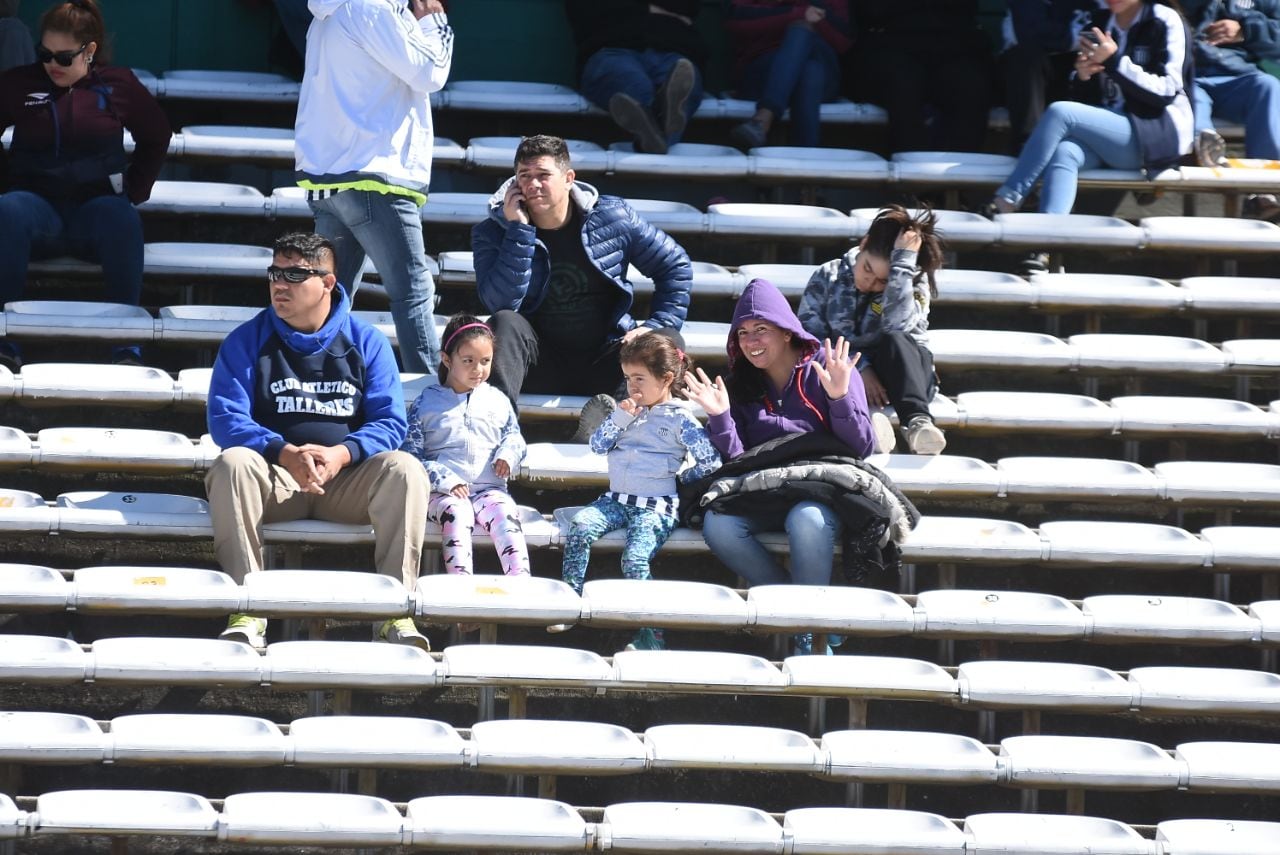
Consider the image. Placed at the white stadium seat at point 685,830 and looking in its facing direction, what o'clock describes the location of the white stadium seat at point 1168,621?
the white stadium seat at point 1168,621 is roughly at 8 o'clock from the white stadium seat at point 685,830.

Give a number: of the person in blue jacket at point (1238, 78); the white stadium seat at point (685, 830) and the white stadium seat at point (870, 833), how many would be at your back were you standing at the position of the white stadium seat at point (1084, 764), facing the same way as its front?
1

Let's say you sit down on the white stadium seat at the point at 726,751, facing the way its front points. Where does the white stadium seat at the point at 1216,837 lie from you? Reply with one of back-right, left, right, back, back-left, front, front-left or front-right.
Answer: left

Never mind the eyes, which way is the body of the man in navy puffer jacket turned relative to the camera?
toward the camera

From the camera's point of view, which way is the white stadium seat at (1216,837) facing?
toward the camera

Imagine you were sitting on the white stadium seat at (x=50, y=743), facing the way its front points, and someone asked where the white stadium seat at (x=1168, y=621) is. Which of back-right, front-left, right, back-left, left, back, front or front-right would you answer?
left

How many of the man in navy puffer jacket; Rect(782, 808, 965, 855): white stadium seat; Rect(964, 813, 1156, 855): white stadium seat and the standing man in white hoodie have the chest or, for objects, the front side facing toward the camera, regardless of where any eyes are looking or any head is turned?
3

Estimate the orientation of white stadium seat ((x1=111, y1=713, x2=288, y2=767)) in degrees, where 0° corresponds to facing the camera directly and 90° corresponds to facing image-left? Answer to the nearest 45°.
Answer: approximately 0°

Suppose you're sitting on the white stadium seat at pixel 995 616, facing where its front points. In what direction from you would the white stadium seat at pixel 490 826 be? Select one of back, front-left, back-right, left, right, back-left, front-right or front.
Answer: front-right

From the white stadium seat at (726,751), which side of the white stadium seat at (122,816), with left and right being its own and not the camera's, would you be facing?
left

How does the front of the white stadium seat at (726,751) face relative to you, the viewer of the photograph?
facing the viewer

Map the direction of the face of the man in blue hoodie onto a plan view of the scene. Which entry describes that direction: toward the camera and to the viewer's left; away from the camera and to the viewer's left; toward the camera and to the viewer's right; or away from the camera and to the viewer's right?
toward the camera and to the viewer's left

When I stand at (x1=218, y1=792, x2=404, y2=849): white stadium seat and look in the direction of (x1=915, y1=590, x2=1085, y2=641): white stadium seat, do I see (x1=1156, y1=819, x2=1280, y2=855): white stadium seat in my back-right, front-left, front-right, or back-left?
front-right

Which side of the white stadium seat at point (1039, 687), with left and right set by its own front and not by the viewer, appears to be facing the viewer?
front

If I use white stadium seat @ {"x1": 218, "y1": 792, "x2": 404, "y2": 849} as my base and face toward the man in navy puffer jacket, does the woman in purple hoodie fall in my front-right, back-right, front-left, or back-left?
front-right
